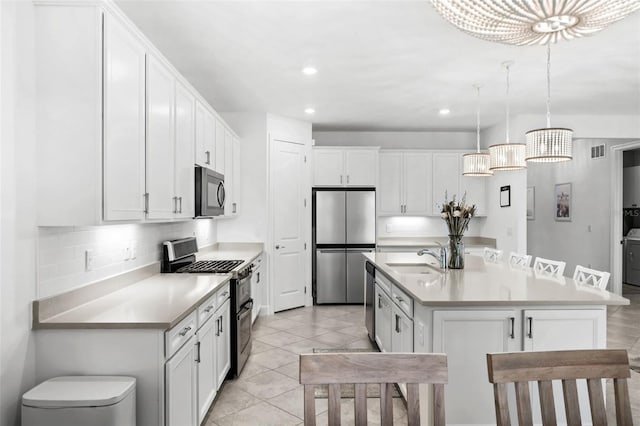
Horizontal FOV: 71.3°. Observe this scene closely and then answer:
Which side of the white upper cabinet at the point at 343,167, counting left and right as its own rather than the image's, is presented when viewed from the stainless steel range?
front

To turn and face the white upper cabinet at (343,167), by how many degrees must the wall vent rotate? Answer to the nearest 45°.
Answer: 0° — it already faces it

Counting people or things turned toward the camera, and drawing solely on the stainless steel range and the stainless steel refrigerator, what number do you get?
1

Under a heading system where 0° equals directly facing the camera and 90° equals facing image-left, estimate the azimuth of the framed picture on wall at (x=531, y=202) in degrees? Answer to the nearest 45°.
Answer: approximately 45°

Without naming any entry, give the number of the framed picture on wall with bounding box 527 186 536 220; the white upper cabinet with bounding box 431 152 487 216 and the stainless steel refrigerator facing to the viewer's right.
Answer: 0

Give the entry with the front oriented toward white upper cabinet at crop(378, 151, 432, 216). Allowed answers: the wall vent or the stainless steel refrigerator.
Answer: the wall vent

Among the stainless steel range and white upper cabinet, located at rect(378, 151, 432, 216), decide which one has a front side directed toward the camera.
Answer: the white upper cabinet

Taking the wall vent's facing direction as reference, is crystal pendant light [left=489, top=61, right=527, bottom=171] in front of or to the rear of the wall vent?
in front

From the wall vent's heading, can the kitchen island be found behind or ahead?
ahead

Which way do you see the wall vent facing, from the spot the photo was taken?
facing the viewer and to the left of the viewer

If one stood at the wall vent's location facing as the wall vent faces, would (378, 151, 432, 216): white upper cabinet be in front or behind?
in front

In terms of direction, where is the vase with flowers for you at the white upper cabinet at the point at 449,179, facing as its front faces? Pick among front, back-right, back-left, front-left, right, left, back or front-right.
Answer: front

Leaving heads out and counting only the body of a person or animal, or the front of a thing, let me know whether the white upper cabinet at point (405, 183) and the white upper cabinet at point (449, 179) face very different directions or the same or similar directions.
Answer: same or similar directions

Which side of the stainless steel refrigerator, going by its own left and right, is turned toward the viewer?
front

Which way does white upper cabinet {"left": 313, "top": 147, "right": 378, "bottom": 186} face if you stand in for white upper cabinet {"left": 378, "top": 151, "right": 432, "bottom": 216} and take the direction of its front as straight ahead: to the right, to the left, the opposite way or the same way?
the same way

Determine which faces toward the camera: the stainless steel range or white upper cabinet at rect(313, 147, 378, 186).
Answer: the white upper cabinet

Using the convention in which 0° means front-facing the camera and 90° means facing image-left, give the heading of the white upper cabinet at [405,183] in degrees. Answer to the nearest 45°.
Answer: approximately 0°

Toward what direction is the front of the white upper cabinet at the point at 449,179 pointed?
toward the camera
